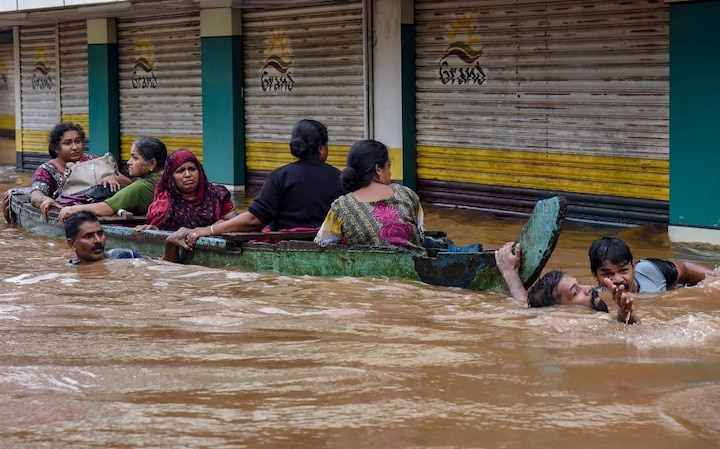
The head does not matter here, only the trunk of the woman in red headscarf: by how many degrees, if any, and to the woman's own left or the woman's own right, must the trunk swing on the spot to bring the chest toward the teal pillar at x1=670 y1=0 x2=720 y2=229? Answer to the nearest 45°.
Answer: approximately 90° to the woman's own left

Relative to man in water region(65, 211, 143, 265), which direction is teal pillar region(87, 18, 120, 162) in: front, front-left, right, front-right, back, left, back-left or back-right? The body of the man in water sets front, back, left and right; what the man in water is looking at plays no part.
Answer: back-left

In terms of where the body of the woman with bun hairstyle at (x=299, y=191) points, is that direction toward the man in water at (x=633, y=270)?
no

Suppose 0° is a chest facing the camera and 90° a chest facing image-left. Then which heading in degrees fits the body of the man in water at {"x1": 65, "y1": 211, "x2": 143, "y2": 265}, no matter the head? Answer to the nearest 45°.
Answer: approximately 315°

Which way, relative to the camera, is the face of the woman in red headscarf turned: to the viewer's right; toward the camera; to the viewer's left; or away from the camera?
toward the camera

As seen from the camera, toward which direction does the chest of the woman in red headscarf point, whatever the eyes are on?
toward the camera

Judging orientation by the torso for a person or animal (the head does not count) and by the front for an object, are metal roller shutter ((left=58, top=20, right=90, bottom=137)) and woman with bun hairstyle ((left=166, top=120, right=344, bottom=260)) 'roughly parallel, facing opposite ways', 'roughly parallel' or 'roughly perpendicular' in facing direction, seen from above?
roughly parallel, facing opposite ways

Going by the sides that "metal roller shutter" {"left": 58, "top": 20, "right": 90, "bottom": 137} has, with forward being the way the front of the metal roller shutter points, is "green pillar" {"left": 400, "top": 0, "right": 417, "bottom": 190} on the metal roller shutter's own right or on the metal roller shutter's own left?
on the metal roller shutter's own left

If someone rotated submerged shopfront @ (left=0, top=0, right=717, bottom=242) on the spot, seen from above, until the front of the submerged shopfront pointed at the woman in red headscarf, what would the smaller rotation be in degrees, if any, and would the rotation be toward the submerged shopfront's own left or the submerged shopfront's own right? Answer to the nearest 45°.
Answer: approximately 45° to the submerged shopfront's own left

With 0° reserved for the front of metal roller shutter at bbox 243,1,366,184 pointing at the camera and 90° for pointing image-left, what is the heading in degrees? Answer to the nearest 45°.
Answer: approximately 45°

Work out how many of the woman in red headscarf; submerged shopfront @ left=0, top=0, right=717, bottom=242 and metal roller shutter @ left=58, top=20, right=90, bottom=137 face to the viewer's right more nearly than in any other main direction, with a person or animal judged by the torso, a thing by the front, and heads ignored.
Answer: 0

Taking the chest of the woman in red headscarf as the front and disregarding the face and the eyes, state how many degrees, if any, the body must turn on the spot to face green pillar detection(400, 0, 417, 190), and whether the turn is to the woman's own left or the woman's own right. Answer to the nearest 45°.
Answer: approximately 135° to the woman's own left

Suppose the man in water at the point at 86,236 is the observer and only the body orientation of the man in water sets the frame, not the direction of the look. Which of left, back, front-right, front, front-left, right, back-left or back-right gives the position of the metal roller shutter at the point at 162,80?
back-left

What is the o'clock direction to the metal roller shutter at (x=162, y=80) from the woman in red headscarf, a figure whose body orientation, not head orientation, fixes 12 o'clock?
The metal roller shutter is roughly at 6 o'clock from the woman in red headscarf.

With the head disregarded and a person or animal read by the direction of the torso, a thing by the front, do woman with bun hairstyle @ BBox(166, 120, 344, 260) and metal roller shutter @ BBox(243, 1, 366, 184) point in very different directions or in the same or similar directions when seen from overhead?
very different directions

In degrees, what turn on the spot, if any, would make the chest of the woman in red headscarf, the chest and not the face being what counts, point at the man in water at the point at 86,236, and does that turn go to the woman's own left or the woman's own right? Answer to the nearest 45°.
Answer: approximately 45° to the woman's own right
